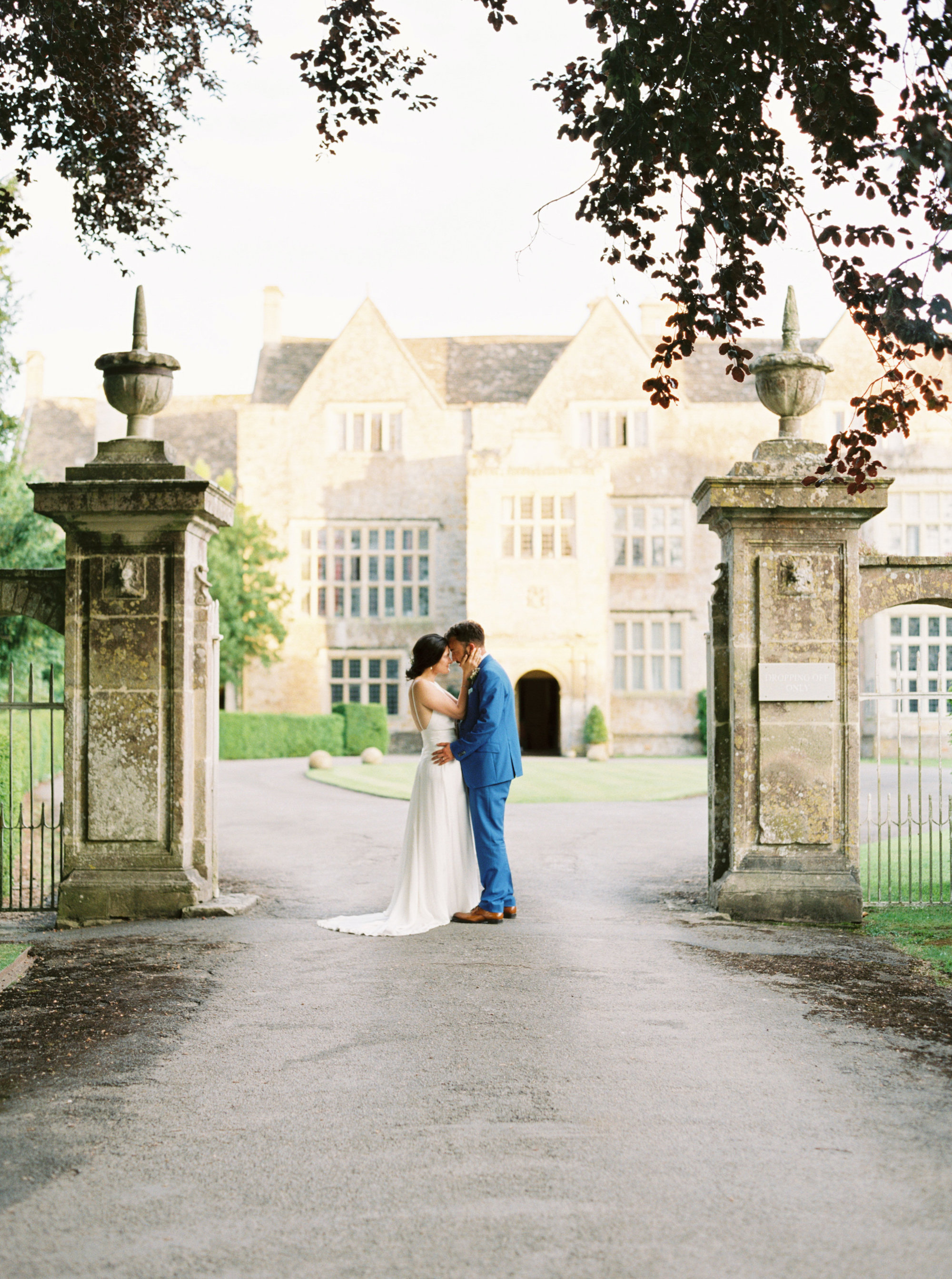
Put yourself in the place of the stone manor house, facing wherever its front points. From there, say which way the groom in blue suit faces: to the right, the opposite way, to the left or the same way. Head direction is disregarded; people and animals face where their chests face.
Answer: to the right

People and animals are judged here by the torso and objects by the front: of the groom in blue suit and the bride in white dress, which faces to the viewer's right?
the bride in white dress

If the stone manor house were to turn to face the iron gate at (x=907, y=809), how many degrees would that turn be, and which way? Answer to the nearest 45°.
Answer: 0° — it already faces it

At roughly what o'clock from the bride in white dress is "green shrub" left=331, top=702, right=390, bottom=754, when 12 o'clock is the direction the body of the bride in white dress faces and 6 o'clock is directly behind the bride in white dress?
The green shrub is roughly at 9 o'clock from the bride in white dress.

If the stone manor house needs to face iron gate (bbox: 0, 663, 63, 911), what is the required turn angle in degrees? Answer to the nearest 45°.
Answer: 0° — it already faces it

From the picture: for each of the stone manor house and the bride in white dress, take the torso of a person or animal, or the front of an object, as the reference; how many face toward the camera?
1

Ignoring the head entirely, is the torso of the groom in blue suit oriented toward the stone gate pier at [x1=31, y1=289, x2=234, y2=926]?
yes

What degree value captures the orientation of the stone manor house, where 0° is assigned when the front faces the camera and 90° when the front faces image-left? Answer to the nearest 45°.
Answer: approximately 0°

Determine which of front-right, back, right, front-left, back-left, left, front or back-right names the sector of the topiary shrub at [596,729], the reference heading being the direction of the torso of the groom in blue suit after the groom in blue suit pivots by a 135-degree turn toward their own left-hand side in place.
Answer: back-left

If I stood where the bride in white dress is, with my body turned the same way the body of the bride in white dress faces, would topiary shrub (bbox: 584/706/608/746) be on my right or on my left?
on my left

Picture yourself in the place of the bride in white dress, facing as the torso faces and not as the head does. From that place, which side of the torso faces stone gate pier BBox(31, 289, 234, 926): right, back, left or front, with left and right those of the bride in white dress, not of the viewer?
back

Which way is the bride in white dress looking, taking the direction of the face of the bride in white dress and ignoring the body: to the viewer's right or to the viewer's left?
to the viewer's right

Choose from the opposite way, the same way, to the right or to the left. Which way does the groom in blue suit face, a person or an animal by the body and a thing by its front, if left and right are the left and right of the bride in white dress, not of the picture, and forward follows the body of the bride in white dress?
the opposite way

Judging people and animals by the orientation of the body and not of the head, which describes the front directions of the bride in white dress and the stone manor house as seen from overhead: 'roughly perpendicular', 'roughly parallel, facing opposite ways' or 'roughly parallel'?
roughly perpendicular

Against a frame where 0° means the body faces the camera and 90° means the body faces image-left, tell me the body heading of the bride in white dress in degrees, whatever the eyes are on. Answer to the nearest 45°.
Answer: approximately 270°

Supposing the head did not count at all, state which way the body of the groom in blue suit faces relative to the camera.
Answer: to the viewer's left
